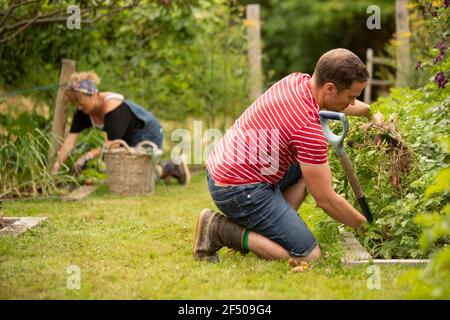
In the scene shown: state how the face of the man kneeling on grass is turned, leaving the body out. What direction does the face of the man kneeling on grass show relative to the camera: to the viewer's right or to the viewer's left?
to the viewer's right

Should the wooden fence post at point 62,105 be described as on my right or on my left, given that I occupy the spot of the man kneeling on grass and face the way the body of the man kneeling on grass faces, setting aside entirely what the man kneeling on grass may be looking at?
on my left

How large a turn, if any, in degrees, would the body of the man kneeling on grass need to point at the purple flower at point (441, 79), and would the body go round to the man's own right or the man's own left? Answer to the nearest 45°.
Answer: approximately 45° to the man's own left

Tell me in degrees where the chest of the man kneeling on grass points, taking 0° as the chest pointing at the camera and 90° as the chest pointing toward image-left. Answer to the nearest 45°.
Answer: approximately 270°

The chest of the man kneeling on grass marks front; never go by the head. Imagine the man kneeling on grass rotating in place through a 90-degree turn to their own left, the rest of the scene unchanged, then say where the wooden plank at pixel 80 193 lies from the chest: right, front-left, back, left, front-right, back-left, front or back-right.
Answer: front-left

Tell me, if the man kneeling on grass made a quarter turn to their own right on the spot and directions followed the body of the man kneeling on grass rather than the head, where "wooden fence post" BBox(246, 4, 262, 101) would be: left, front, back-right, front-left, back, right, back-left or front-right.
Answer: back

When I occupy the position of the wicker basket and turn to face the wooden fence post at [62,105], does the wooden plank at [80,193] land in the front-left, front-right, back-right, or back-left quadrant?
front-left

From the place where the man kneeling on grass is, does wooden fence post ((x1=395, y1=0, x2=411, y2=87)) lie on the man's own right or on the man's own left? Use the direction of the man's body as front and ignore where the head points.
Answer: on the man's own left

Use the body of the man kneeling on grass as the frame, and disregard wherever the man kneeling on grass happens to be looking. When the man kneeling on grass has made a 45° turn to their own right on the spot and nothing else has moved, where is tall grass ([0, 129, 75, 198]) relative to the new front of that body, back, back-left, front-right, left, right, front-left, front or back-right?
back
